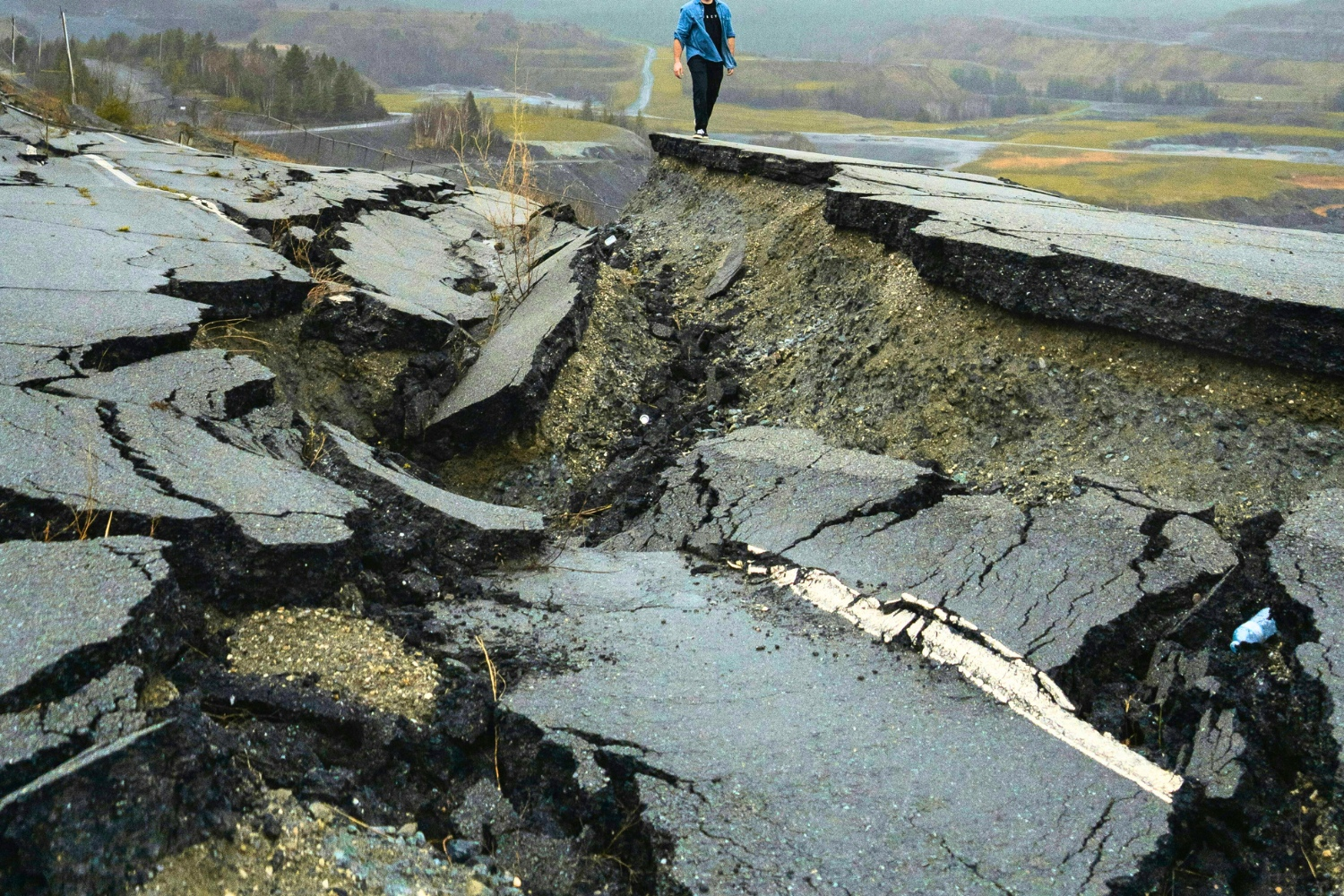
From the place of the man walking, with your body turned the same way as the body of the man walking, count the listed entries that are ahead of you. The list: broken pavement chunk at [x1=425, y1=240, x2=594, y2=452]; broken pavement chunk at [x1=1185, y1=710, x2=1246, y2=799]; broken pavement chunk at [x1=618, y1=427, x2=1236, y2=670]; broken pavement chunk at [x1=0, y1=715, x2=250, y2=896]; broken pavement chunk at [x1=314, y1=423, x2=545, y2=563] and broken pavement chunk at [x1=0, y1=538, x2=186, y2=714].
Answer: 6

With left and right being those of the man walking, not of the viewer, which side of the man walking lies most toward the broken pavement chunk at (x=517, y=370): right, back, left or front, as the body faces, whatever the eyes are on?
front

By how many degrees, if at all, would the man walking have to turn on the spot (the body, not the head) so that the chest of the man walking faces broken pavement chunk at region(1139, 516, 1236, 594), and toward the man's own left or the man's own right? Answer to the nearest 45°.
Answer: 0° — they already face it

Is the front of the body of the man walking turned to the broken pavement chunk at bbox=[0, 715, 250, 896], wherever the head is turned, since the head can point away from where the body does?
yes

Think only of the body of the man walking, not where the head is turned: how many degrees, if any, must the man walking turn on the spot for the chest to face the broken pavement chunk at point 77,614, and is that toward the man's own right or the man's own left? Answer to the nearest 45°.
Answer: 0° — they already face it

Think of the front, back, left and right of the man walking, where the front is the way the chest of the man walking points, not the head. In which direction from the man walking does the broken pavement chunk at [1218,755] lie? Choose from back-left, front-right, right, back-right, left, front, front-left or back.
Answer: front

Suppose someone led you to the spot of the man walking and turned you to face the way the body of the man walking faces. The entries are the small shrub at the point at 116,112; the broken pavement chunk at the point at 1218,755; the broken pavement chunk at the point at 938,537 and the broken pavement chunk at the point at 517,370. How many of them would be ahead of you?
3

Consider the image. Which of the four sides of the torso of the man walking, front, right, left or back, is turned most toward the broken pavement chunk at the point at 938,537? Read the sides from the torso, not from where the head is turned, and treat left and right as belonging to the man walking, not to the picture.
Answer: front

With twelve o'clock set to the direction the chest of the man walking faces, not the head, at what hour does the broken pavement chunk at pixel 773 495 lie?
The broken pavement chunk is roughly at 12 o'clock from the man walking.

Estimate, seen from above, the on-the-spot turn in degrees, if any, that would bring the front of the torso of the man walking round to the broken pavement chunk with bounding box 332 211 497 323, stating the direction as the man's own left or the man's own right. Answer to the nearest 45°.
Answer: approximately 45° to the man's own right

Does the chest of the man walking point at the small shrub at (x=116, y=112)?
no

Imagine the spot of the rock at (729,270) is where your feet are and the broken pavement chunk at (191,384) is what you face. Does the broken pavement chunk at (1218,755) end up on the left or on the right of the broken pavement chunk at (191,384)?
left

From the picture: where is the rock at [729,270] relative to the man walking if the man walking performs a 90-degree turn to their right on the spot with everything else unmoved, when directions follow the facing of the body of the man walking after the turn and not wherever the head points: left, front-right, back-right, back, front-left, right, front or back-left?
left

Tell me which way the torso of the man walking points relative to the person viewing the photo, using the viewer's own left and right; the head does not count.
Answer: facing the viewer

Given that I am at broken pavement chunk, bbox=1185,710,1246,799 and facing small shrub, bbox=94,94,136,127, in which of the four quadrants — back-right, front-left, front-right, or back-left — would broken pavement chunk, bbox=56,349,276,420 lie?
front-left

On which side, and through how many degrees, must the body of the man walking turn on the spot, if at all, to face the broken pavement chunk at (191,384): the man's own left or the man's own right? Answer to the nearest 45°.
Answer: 0° — they already face it

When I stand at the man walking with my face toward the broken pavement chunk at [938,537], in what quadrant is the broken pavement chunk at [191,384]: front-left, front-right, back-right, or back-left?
front-right

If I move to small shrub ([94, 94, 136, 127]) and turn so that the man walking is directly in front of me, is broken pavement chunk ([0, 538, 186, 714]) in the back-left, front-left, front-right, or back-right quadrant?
front-right

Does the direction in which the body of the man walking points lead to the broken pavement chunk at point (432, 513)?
yes
